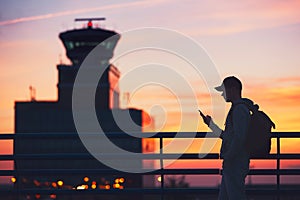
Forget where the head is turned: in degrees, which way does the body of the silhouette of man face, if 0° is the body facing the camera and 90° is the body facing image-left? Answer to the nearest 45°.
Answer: approximately 90°
